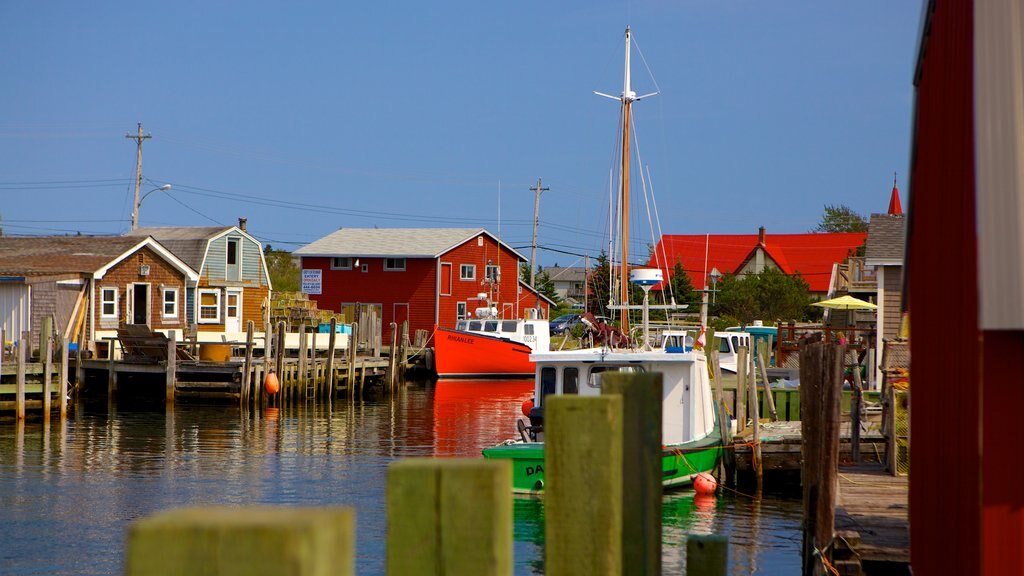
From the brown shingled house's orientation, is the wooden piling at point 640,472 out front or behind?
out front

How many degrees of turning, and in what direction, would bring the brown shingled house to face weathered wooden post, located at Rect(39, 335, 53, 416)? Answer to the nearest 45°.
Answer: approximately 45° to its right

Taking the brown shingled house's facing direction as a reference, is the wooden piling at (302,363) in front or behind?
in front

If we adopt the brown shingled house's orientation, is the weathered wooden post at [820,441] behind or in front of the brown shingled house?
in front

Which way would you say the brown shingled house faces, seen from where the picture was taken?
facing the viewer and to the right of the viewer

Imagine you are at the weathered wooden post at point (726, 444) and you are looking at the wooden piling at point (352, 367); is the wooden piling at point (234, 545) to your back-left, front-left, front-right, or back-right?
back-left
